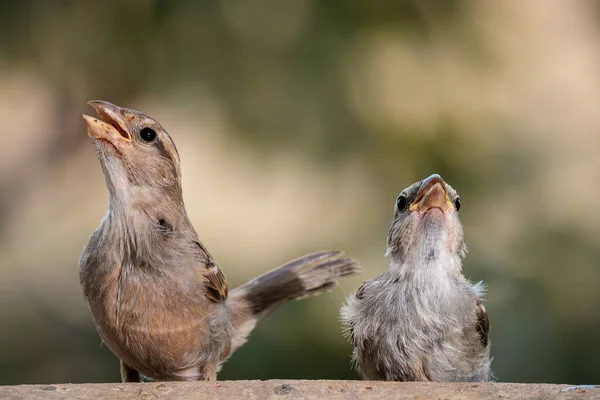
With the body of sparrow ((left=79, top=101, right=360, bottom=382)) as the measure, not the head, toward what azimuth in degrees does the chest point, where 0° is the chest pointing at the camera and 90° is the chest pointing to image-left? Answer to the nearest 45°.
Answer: approximately 45°

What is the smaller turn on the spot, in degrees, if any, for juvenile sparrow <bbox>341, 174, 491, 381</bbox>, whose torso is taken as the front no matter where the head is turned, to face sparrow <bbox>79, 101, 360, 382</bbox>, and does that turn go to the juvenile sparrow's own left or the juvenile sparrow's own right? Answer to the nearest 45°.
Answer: approximately 90° to the juvenile sparrow's own right

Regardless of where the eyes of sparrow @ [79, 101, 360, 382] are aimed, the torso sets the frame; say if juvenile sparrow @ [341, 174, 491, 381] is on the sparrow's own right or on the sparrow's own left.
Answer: on the sparrow's own left

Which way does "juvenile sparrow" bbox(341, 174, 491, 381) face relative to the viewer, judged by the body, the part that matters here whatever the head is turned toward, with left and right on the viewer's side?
facing the viewer

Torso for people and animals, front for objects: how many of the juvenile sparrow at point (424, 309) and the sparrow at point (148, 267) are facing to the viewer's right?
0
